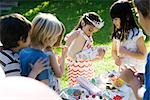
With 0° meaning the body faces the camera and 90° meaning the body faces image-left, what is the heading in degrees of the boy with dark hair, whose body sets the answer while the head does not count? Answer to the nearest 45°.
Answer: approximately 225°

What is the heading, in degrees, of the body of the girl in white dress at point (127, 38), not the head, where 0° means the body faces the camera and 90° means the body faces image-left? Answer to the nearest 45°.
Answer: approximately 45°

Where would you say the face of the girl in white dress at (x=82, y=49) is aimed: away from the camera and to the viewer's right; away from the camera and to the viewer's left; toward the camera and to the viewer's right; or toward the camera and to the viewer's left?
toward the camera and to the viewer's right

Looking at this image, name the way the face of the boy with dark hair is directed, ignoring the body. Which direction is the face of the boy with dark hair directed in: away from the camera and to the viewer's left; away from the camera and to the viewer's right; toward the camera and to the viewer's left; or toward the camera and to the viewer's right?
away from the camera and to the viewer's right

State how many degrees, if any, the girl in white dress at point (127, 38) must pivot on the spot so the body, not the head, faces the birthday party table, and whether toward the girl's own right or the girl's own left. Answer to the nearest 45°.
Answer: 0° — they already face it
